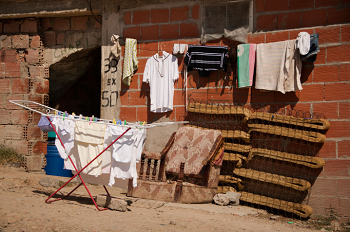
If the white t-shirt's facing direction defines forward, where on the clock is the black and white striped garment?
The black and white striped garment is roughly at 10 o'clock from the white t-shirt.

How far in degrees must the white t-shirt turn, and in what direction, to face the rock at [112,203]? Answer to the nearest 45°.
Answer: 0° — it already faces it

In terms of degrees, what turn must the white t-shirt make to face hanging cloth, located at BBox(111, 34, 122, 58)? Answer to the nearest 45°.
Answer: approximately 90° to its right

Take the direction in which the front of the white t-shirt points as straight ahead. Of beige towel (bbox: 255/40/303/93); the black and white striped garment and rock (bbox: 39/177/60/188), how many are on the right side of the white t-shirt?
1

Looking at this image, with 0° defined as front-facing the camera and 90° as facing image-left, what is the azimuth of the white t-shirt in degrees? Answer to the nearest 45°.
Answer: approximately 0°

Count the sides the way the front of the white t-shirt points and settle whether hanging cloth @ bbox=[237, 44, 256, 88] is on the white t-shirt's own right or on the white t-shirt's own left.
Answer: on the white t-shirt's own left

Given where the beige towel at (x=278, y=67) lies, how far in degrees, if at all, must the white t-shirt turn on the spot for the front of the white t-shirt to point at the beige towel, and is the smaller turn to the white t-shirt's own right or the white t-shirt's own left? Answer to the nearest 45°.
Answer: approximately 45° to the white t-shirt's own left

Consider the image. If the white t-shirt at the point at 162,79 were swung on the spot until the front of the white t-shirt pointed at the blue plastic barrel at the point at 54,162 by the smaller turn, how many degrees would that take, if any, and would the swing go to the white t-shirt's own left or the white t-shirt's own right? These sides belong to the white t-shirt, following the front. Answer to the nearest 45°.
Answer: approximately 90° to the white t-shirt's own right
